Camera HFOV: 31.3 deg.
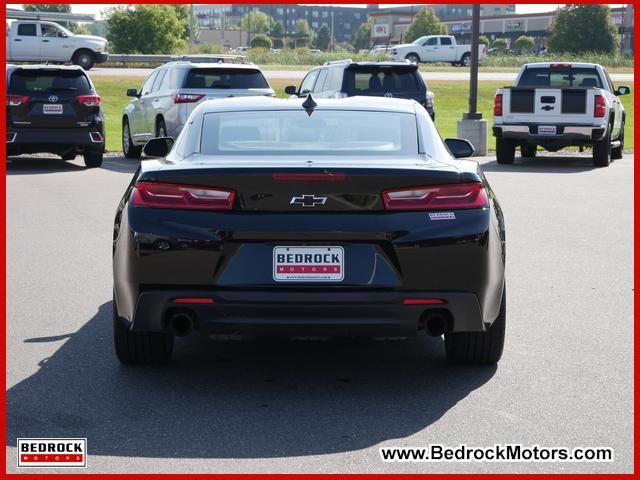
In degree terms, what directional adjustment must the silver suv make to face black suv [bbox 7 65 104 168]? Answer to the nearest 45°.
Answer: approximately 90° to its left

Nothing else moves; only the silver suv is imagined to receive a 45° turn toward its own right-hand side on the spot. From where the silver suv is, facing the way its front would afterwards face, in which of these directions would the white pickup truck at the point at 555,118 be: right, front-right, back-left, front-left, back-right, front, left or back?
right

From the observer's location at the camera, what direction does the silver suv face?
facing away from the viewer and to the left of the viewer

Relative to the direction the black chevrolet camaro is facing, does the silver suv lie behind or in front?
in front

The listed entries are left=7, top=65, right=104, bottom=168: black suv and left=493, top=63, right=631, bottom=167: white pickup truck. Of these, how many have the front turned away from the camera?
2

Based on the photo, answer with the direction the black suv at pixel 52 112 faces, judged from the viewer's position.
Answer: facing away from the viewer

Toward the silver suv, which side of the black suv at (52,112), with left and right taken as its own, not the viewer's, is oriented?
right

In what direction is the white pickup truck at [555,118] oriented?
away from the camera

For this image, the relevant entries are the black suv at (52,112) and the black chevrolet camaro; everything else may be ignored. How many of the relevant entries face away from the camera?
2

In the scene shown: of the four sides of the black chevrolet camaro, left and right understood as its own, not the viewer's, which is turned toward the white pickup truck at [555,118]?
front

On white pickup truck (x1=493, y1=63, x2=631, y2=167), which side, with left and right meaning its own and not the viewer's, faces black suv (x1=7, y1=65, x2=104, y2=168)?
left

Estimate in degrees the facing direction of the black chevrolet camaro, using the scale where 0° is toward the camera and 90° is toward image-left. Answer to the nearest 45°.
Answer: approximately 180°

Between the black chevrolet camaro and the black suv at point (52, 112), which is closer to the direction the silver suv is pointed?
the black suv
